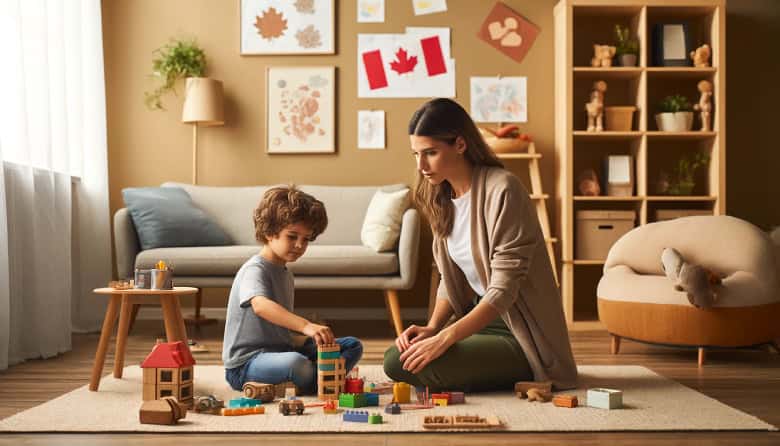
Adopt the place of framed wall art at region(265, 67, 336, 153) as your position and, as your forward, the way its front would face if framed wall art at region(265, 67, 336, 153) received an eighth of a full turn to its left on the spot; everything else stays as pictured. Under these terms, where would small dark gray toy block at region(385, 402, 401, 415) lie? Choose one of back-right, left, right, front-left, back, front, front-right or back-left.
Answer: front-right

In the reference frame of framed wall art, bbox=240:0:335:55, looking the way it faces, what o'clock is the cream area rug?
The cream area rug is roughly at 12 o'clock from the framed wall art.

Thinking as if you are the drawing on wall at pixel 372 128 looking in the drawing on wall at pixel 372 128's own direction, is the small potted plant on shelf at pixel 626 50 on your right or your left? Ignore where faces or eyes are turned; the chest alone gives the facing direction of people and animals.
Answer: on your left

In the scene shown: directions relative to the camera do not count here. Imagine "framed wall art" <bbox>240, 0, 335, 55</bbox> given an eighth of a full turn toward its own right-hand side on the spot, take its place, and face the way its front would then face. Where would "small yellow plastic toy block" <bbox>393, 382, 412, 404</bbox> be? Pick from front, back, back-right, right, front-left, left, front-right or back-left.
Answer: front-left

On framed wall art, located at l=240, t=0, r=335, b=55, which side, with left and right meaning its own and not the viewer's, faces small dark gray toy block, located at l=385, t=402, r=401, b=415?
front

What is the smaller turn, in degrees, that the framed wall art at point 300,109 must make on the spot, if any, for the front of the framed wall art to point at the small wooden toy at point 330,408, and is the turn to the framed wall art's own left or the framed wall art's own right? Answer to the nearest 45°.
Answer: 0° — it already faces it

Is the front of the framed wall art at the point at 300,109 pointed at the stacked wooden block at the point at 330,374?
yes

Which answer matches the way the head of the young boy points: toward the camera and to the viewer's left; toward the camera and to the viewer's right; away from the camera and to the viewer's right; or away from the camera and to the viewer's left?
toward the camera and to the viewer's right

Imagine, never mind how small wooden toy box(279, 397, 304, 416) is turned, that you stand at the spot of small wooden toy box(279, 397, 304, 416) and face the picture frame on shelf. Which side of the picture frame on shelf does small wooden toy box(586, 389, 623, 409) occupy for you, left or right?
right

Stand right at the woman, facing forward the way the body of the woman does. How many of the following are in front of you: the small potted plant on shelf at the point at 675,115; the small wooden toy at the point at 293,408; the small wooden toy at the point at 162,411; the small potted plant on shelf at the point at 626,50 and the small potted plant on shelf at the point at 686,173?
2

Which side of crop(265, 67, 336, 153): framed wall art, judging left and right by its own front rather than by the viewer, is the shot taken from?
front

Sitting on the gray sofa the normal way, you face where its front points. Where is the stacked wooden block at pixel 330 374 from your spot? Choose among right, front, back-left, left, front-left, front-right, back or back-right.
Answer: front

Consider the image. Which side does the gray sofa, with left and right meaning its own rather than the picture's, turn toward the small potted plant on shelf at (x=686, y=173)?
left

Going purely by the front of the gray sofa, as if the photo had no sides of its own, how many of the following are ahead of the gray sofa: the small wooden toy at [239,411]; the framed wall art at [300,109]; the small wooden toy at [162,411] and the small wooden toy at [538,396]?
3

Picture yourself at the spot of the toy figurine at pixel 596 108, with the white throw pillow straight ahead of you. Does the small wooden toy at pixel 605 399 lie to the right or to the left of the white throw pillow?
left

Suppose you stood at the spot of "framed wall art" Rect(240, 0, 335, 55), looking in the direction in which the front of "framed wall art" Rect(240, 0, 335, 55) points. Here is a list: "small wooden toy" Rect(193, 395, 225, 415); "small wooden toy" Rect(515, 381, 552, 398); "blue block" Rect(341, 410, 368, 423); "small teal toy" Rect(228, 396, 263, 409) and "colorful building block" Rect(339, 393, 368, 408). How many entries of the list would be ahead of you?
5
